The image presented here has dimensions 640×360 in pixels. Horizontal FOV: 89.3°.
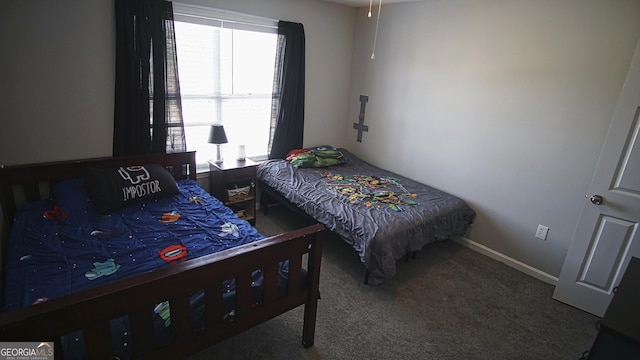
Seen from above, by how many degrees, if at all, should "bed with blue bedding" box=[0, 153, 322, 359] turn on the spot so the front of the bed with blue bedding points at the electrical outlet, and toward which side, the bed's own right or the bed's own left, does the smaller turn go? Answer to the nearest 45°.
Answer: approximately 45° to the bed's own left

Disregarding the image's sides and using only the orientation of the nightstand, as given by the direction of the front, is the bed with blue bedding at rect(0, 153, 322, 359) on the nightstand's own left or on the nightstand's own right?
on the nightstand's own right

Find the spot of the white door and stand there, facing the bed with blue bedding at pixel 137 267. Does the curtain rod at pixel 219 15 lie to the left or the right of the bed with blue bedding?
right

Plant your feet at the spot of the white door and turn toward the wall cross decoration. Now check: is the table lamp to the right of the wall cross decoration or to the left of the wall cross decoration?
left

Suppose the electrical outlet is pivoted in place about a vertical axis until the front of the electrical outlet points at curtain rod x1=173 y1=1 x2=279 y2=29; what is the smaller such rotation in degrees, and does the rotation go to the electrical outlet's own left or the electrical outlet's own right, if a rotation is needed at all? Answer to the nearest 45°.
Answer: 0° — it already faces it

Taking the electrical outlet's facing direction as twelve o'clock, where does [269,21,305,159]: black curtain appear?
The black curtain is roughly at 1 o'clock from the electrical outlet.

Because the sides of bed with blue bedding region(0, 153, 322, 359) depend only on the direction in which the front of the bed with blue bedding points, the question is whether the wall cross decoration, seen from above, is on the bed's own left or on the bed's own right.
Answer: on the bed's own left

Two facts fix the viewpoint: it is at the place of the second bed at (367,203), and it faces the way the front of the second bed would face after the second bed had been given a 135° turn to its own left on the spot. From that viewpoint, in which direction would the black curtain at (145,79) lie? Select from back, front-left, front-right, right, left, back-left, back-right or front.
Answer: left

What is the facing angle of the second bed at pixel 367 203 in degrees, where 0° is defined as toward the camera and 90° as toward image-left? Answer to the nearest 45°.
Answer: approximately 315°

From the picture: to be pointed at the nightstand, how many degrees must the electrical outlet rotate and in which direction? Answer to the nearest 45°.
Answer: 0° — it already faces it

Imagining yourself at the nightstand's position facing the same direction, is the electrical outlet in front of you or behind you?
in front
